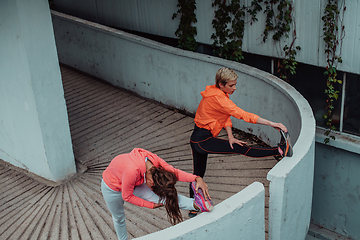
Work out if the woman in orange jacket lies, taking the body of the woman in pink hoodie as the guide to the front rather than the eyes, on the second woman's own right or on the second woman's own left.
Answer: on the second woman's own left

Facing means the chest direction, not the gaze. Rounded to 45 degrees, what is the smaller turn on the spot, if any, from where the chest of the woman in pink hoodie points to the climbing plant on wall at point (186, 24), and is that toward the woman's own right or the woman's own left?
approximately 90° to the woman's own left

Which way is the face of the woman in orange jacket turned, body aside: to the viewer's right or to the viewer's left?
to the viewer's right

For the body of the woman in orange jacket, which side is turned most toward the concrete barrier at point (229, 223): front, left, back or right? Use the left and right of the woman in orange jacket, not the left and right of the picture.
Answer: right

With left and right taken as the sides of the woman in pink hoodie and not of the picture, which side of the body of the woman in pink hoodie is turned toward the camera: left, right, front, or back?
right

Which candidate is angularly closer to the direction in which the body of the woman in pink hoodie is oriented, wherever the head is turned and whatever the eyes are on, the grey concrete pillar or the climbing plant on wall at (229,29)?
the climbing plant on wall

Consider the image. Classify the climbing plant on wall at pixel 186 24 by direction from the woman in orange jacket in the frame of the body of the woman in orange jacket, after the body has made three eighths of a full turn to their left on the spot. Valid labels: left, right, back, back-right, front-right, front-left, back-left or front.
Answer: front-right

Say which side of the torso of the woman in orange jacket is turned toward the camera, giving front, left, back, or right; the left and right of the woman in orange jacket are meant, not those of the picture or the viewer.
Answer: right

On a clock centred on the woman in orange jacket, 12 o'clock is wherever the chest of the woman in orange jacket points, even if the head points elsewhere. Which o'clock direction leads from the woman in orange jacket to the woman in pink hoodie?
The woman in pink hoodie is roughly at 4 o'clock from the woman in orange jacket.

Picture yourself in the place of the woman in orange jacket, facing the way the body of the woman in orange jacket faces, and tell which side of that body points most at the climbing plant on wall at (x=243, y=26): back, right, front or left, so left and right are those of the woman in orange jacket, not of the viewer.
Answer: left

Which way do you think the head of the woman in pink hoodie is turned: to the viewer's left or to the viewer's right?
to the viewer's right
